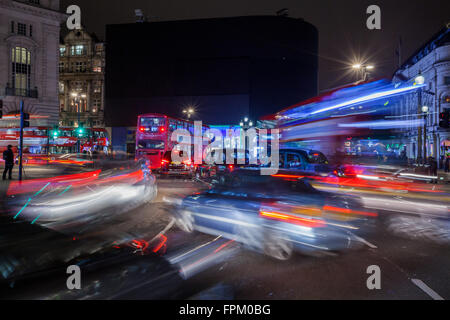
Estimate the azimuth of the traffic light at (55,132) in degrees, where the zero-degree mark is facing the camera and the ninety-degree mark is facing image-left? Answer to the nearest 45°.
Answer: approximately 0°

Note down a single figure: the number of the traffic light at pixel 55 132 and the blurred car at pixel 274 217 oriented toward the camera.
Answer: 1

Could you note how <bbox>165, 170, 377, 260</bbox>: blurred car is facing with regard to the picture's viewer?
facing away from the viewer and to the left of the viewer

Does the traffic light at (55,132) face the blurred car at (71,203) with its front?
yes

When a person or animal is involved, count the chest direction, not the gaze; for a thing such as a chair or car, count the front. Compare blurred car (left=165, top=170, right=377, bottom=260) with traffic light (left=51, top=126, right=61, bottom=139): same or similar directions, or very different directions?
very different directions
